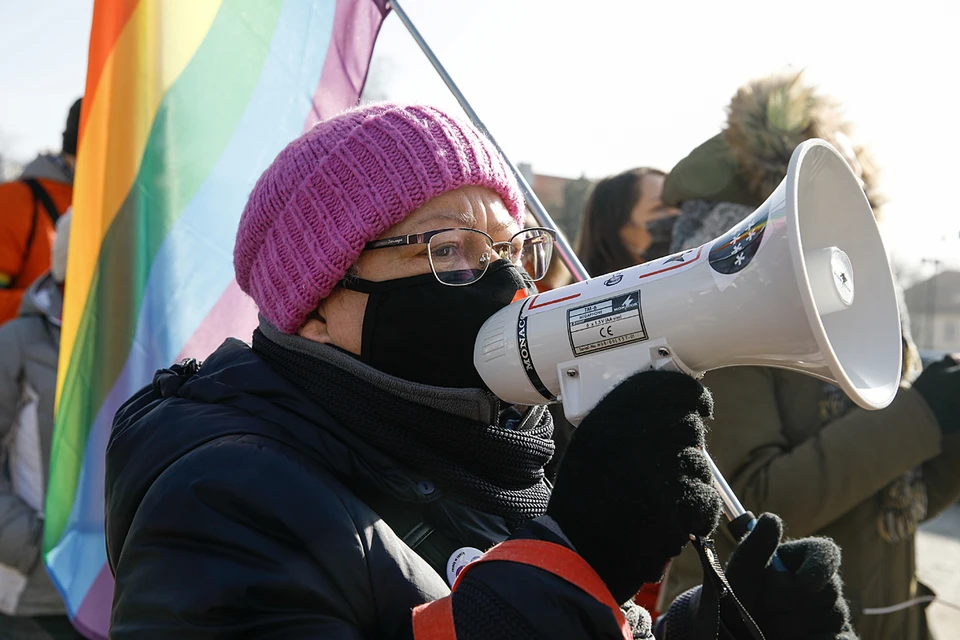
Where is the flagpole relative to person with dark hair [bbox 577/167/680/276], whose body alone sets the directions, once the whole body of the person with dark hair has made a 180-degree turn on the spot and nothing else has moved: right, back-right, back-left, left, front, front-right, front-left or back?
left

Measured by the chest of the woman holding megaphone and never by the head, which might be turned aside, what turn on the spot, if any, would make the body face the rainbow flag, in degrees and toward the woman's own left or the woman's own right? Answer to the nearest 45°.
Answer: approximately 135° to the woman's own left

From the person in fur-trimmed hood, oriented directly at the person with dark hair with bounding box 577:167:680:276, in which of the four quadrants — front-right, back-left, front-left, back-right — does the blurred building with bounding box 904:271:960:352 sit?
front-right

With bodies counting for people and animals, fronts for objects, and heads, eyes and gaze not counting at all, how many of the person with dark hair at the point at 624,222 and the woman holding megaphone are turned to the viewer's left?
0

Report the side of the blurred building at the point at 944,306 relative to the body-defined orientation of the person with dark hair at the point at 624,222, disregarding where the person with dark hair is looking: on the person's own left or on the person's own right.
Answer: on the person's own left

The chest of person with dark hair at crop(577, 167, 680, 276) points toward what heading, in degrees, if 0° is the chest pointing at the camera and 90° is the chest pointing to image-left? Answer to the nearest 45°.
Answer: approximately 270°

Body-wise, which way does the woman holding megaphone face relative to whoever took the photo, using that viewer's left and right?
facing the viewer and to the right of the viewer

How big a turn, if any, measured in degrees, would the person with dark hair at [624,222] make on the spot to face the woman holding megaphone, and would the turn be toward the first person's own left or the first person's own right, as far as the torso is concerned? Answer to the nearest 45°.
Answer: approximately 90° to the first person's own right
